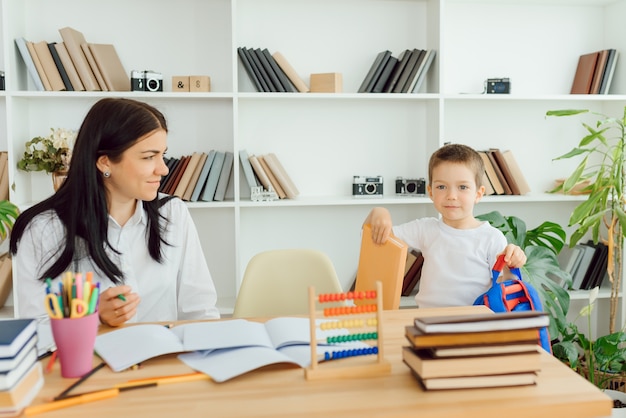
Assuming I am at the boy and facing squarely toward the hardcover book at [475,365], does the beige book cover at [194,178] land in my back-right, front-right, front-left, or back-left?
back-right

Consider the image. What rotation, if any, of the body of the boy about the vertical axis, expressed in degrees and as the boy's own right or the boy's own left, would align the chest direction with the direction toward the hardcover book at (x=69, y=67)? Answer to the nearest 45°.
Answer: approximately 90° to the boy's own right

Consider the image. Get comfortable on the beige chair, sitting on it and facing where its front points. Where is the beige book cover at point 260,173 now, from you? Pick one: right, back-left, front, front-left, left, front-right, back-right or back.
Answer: back

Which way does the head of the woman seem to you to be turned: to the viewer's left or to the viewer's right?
to the viewer's right

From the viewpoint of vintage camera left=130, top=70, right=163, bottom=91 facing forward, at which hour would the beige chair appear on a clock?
The beige chair is roughly at 11 o'clock from the vintage camera.

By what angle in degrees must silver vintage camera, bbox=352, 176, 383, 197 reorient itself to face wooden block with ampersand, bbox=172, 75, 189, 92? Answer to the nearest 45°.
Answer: approximately 90° to its right

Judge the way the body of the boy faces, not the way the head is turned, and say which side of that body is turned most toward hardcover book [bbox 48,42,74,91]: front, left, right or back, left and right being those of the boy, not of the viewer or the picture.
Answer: right

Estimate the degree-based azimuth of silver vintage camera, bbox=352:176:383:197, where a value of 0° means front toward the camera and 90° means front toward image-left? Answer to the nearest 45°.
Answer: approximately 0°

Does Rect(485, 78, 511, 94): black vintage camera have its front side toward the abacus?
yes

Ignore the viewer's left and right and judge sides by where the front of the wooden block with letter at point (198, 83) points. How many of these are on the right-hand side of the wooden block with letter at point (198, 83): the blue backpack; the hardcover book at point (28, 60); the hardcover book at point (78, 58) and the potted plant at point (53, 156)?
3

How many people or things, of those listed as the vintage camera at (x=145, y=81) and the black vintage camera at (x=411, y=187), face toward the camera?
2
